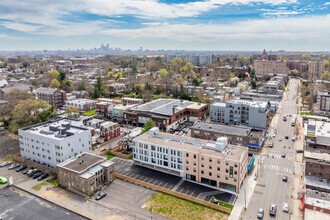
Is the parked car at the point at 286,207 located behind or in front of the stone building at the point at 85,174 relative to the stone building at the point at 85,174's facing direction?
in front

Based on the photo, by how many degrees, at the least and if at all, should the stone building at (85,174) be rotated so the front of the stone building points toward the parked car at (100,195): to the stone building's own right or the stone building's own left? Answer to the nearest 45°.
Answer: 0° — it already faces it

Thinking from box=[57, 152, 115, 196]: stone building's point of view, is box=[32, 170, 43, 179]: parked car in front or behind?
behind

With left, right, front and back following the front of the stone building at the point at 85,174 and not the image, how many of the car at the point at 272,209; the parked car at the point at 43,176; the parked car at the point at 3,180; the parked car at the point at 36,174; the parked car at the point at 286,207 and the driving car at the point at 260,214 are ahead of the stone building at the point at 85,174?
3

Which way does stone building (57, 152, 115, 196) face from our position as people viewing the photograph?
facing the viewer and to the right of the viewer
